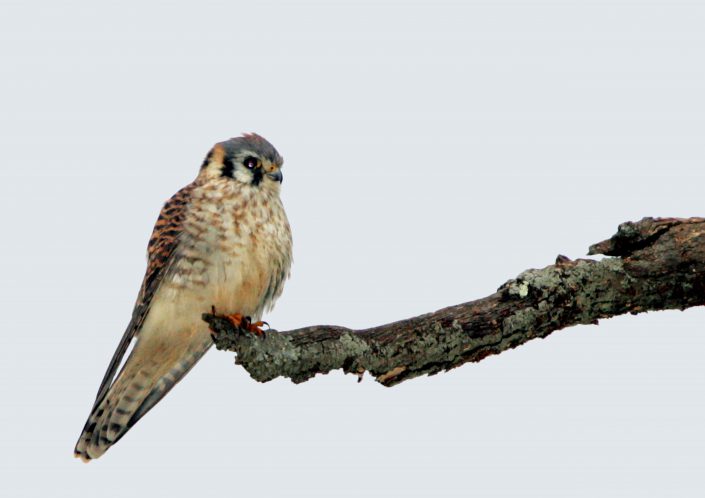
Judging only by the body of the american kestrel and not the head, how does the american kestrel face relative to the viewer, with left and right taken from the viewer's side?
facing the viewer and to the right of the viewer
